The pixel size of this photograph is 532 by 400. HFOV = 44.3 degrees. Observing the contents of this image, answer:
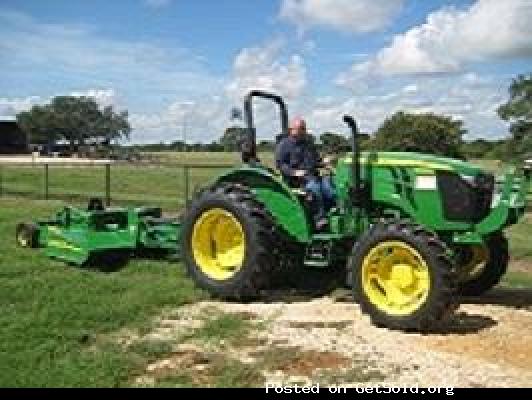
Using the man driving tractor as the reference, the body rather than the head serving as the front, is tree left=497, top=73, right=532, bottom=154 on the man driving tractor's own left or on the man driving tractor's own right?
on the man driving tractor's own left

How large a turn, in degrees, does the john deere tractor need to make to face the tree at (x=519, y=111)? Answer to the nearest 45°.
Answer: approximately 135° to its left

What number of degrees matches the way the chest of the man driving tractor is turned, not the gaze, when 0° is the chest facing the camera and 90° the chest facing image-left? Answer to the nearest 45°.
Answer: approximately 315°

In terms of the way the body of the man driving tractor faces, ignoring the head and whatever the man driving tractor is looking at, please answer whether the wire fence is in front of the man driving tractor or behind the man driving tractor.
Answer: behind

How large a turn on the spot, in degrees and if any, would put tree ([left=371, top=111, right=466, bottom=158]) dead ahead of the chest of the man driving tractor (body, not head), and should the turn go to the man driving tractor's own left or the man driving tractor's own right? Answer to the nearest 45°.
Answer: approximately 135° to the man driving tractor's own left

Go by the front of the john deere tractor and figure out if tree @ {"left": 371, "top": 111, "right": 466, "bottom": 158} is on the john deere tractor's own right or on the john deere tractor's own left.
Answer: on the john deere tractor's own left

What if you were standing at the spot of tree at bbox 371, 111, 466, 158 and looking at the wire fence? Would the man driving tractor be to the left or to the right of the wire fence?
left
